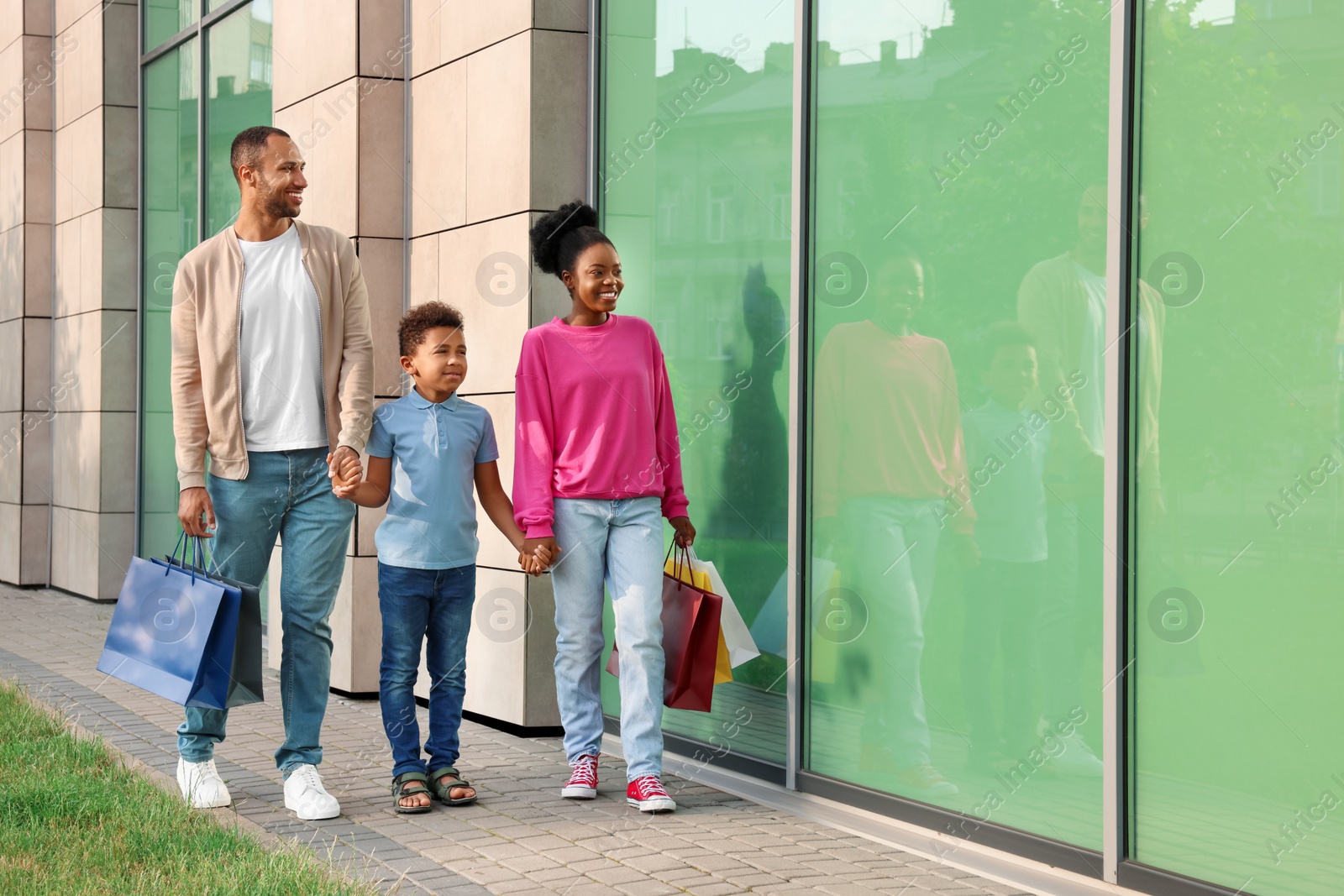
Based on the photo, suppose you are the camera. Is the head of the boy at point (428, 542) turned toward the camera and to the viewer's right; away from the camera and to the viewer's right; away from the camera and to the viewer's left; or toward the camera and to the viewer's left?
toward the camera and to the viewer's right

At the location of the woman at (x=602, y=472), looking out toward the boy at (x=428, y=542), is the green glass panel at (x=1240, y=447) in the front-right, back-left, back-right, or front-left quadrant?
back-left

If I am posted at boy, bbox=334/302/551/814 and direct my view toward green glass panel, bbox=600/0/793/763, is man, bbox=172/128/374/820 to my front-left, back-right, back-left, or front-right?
back-left

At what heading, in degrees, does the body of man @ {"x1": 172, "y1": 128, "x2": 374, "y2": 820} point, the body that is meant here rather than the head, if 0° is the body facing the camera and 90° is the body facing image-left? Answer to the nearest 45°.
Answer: approximately 315°

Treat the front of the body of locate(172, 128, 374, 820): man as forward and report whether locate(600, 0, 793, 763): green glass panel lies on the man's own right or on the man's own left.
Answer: on the man's own left

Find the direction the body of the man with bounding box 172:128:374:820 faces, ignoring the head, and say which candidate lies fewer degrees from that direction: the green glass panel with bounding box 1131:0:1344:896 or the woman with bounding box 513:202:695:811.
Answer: the green glass panel

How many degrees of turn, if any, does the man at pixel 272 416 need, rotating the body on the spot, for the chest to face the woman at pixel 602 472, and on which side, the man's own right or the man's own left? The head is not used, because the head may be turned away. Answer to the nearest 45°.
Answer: approximately 45° to the man's own left

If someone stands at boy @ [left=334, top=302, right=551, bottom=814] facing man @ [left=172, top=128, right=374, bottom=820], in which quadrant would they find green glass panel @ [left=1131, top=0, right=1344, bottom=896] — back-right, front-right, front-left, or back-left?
back-left

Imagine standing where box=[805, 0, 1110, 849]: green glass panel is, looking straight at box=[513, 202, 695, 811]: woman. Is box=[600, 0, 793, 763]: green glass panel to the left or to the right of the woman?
right
